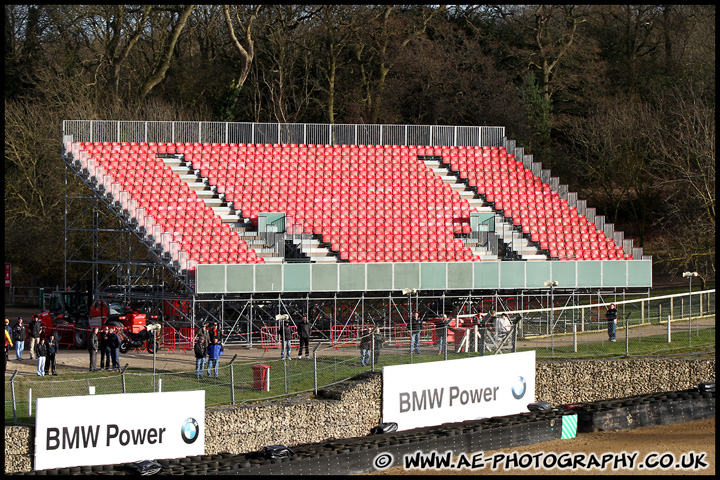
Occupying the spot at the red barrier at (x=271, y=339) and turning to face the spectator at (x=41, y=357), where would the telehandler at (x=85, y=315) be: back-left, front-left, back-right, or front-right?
front-right

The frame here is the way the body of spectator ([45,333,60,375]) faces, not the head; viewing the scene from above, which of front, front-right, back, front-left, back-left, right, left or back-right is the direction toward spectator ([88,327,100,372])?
back-left

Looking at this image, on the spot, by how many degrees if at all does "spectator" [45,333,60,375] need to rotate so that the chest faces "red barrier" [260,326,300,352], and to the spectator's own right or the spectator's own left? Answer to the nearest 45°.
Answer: approximately 135° to the spectator's own left

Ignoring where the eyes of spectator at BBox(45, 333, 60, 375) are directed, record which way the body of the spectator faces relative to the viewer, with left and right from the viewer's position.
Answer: facing the viewer

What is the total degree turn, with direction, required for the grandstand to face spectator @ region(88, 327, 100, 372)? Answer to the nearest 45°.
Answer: approximately 90° to its right

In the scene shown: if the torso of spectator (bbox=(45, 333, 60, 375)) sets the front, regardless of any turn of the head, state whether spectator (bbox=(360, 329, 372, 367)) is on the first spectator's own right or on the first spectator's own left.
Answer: on the first spectator's own left

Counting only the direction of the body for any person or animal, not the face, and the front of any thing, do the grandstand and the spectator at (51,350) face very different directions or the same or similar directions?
same or similar directions

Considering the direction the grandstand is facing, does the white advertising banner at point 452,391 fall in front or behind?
in front

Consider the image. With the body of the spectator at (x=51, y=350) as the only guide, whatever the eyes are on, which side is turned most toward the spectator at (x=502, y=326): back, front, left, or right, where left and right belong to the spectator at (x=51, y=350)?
left

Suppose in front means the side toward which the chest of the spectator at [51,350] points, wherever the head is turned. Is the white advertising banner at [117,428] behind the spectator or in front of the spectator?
in front

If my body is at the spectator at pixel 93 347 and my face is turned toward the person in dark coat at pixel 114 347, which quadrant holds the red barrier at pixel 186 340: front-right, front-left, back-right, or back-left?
front-left

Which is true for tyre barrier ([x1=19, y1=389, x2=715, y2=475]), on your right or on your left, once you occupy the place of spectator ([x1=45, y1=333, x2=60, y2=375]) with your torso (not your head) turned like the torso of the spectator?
on your left

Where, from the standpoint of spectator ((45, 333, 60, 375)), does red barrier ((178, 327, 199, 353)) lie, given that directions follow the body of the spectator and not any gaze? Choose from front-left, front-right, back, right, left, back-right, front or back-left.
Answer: back-left

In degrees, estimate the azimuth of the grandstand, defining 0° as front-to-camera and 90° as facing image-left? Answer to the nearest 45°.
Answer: approximately 315°

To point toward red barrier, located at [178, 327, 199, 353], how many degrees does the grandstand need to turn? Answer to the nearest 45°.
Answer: approximately 90° to its right

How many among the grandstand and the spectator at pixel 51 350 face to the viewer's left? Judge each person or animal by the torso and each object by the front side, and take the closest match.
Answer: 0

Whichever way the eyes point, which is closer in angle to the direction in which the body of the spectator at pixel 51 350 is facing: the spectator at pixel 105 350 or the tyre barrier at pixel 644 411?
the tyre barrier

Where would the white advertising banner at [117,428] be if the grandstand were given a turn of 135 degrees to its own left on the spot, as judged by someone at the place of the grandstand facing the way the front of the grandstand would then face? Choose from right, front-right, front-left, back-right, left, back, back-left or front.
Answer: back

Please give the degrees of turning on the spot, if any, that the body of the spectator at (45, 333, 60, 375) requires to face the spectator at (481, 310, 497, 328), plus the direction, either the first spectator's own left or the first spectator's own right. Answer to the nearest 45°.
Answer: approximately 90° to the first spectator's own left

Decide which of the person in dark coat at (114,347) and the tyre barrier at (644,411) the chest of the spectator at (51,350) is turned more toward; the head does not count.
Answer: the tyre barrier
